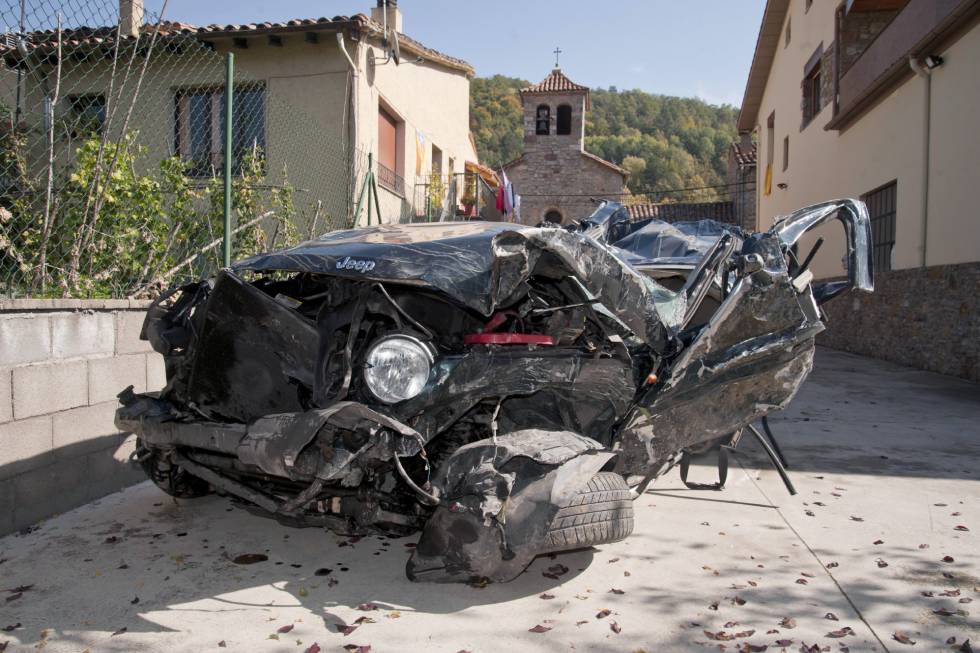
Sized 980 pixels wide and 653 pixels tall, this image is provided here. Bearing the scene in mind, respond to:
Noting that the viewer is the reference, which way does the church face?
facing the viewer

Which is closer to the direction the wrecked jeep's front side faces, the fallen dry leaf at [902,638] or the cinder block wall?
the cinder block wall

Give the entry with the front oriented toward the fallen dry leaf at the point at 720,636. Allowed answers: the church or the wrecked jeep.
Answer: the church

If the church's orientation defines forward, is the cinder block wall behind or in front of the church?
in front

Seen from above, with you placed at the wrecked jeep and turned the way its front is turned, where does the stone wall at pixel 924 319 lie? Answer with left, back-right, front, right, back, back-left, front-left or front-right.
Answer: back

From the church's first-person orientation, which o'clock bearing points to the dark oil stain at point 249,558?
The dark oil stain is roughly at 12 o'clock from the church.

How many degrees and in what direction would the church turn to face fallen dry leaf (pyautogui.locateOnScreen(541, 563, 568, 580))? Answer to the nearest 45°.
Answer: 0° — it already faces it

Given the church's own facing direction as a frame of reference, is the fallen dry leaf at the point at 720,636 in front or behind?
in front

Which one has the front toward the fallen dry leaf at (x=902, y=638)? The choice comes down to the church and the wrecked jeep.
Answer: the church

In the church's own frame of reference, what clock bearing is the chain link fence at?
The chain link fence is roughly at 12 o'clock from the church.

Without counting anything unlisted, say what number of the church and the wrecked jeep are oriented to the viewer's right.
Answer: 0

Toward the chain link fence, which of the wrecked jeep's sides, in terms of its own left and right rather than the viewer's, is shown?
right

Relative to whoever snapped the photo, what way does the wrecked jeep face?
facing the viewer and to the left of the viewer

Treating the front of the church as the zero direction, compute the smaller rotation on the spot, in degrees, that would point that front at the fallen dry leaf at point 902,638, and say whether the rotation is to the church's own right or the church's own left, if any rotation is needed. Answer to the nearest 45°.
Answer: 0° — it already faces it
